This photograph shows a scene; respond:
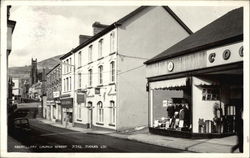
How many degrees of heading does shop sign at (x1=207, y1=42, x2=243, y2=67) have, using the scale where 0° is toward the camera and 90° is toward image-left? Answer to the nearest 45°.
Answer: approximately 45°

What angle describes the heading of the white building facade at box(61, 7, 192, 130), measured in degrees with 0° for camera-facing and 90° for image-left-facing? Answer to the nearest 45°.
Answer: approximately 45°

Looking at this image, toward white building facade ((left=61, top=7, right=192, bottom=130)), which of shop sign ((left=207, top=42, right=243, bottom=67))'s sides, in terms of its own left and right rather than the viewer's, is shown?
right

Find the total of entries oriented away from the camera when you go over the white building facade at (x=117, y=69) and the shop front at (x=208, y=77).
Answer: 0

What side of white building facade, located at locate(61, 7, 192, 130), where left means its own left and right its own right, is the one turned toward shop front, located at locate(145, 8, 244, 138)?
left

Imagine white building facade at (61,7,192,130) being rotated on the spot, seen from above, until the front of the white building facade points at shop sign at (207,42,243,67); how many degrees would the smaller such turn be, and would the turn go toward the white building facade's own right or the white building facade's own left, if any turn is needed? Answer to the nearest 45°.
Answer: approximately 90° to the white building facade's own left

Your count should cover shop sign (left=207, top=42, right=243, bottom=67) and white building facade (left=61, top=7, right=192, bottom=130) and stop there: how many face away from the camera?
0
